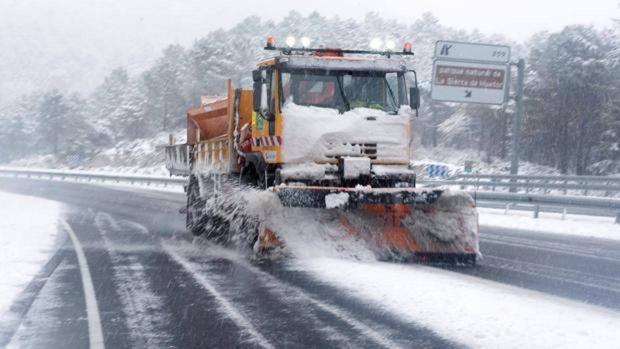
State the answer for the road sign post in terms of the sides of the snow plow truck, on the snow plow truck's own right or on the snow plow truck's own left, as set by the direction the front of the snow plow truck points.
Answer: on the snow plow truck's own left

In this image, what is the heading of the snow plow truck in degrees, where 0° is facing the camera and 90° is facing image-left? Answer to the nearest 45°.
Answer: approximately 315°
